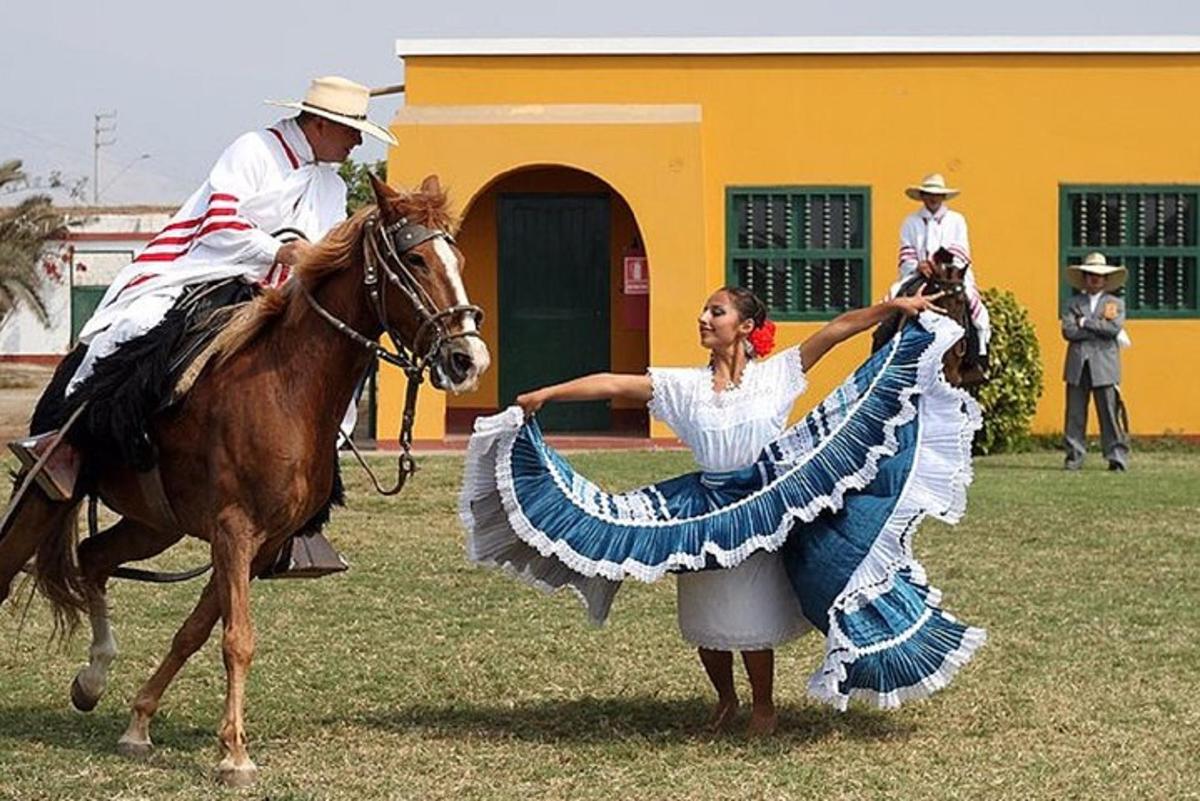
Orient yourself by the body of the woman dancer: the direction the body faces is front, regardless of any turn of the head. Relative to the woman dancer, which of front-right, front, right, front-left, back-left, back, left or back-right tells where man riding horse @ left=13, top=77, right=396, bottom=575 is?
right

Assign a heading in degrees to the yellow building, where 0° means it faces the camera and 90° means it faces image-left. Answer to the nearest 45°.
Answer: approximately 0°

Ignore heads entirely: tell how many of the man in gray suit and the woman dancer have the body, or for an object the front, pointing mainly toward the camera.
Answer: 2

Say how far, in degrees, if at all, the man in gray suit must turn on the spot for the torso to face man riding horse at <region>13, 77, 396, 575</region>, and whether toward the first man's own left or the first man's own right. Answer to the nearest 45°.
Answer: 0° — they already face them

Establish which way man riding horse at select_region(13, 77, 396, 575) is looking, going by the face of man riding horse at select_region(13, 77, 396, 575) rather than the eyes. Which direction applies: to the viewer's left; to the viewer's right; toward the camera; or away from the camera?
to the viewer's right

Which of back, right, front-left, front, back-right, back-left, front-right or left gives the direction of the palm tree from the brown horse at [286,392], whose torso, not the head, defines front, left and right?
back-left

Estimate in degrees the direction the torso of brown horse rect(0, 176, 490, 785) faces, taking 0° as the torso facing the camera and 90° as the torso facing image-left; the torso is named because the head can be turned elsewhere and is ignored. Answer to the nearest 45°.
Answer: approximately 315°

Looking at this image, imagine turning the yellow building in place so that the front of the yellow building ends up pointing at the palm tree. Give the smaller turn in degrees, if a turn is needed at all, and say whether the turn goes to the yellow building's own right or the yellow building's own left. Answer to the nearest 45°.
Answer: approximately 135° to the yellow building's own right

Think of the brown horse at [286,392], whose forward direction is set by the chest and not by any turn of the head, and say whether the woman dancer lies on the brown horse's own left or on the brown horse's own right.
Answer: on the brown horse's own left
